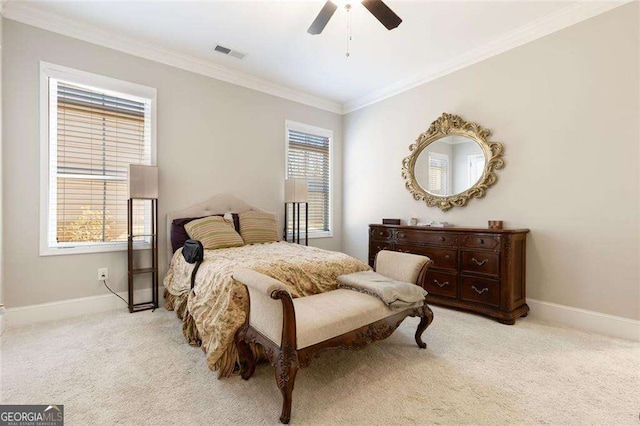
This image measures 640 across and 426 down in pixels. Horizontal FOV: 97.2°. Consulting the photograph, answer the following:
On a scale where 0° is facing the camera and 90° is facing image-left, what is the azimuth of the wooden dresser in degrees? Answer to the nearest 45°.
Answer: approximately 45°

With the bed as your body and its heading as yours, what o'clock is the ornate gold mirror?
The ornate gold mirror is roughly at 10 o'clock from the bed.

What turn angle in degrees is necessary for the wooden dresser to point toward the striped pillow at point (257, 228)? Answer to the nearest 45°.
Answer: approximately 45° to its right

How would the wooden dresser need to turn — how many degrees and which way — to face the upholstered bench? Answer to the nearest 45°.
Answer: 0° — it already faces it

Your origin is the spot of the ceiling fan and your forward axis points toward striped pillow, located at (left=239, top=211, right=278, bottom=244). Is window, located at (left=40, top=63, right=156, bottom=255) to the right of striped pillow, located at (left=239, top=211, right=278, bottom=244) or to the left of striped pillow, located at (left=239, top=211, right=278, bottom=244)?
left

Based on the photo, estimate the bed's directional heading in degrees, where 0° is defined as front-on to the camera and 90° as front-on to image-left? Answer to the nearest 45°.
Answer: approximately 315°

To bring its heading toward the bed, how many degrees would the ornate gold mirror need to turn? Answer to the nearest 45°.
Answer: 0° — it already faces it
